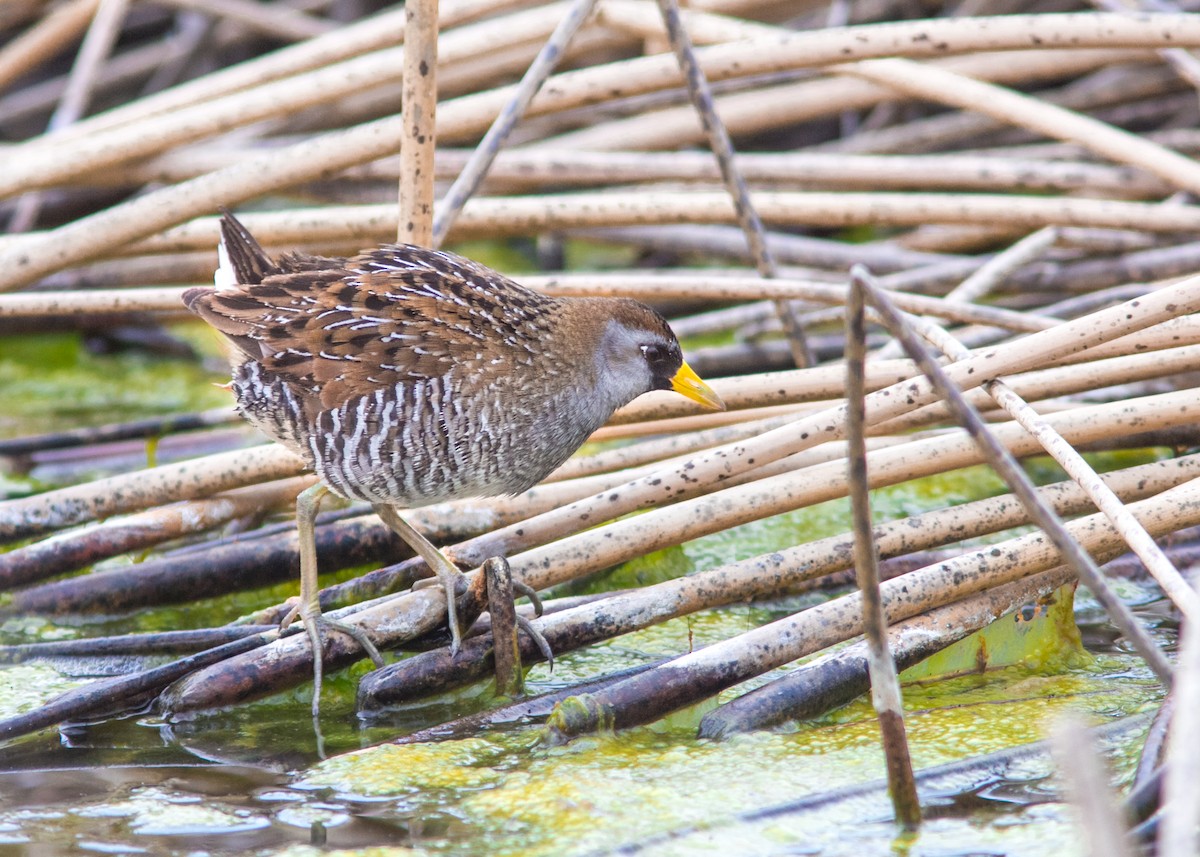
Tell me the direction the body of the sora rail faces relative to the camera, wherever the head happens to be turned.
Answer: to the viewer's right

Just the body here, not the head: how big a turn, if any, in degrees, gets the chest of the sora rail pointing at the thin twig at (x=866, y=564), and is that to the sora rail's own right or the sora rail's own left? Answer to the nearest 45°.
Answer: approximately 45° to the sora rail's own right
